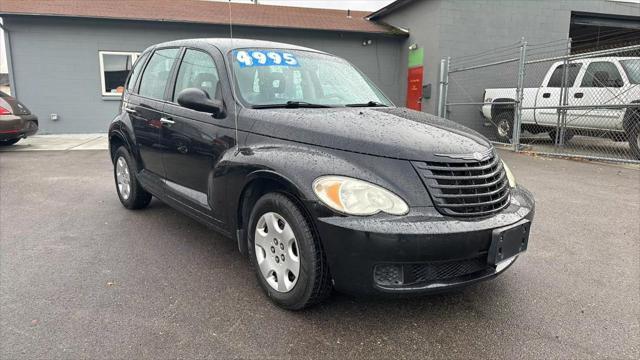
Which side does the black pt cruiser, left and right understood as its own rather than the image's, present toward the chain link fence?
left

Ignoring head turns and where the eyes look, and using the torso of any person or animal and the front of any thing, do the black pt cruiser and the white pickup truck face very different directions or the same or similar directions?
same or similar directions

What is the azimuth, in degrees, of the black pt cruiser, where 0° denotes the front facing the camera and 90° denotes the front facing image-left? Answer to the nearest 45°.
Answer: approximately 315°

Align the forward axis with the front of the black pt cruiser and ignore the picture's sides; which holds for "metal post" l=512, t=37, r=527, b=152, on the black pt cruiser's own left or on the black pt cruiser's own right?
on the black pt cruiser's own left

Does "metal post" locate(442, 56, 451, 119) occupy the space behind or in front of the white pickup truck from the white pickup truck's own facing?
behind

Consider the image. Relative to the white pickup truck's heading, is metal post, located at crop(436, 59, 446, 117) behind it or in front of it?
behind

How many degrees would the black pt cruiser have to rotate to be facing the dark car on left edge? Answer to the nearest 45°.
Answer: approximately 180°

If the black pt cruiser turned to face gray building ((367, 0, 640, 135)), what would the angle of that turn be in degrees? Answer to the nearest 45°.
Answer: approximately 135° to its left

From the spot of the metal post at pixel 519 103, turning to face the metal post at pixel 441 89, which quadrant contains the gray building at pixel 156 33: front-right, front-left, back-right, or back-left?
front-left

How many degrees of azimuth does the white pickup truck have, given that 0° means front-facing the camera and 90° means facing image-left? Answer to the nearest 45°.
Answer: approximately 315°
